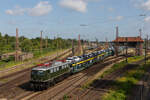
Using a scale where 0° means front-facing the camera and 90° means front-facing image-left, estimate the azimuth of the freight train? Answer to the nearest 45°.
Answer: approximately 45°
